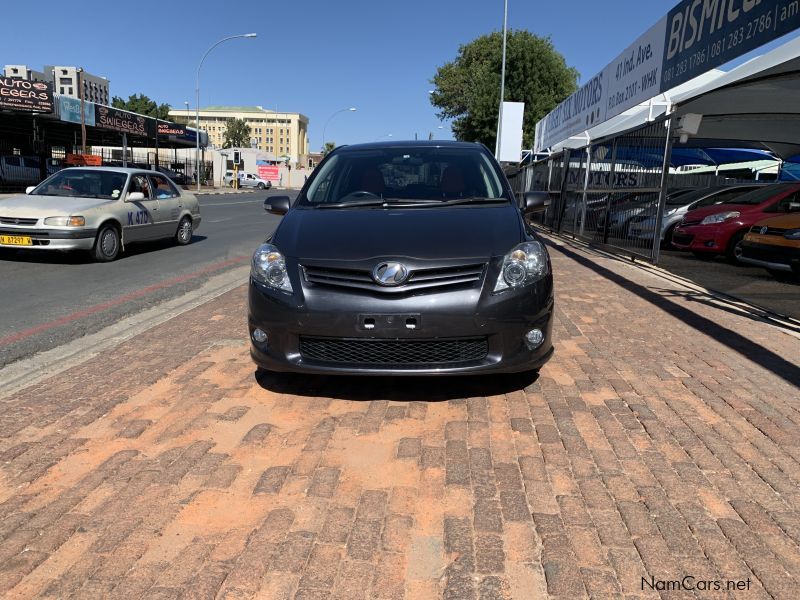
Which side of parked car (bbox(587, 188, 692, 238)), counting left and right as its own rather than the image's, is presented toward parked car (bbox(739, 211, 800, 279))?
left

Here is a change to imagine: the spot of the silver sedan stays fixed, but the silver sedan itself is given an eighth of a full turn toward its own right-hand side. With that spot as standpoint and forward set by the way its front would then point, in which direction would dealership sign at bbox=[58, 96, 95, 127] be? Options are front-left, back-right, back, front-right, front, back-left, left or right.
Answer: right

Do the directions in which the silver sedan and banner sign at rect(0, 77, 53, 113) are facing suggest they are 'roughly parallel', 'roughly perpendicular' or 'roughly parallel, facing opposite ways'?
roughly perpendicular

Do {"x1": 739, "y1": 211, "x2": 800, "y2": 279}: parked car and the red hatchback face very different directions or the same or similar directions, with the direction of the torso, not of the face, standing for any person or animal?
same or similar directions

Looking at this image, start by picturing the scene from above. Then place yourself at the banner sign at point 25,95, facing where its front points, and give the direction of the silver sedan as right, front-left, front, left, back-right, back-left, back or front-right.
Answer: front-right

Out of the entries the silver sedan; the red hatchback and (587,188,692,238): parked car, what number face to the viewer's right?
0

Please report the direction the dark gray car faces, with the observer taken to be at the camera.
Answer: facing the viewer

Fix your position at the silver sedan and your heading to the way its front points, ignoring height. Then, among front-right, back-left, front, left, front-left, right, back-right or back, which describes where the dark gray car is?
front-left

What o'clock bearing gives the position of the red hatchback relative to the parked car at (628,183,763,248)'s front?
The red hatchback is roughly at 10 o'clock from the parked car.

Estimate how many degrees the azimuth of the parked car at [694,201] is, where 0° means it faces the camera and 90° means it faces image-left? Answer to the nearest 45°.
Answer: approximately 45°

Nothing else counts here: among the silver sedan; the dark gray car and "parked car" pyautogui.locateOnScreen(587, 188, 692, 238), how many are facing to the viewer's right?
0

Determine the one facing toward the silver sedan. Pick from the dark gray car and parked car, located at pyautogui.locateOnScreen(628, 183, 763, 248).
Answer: the parked car
